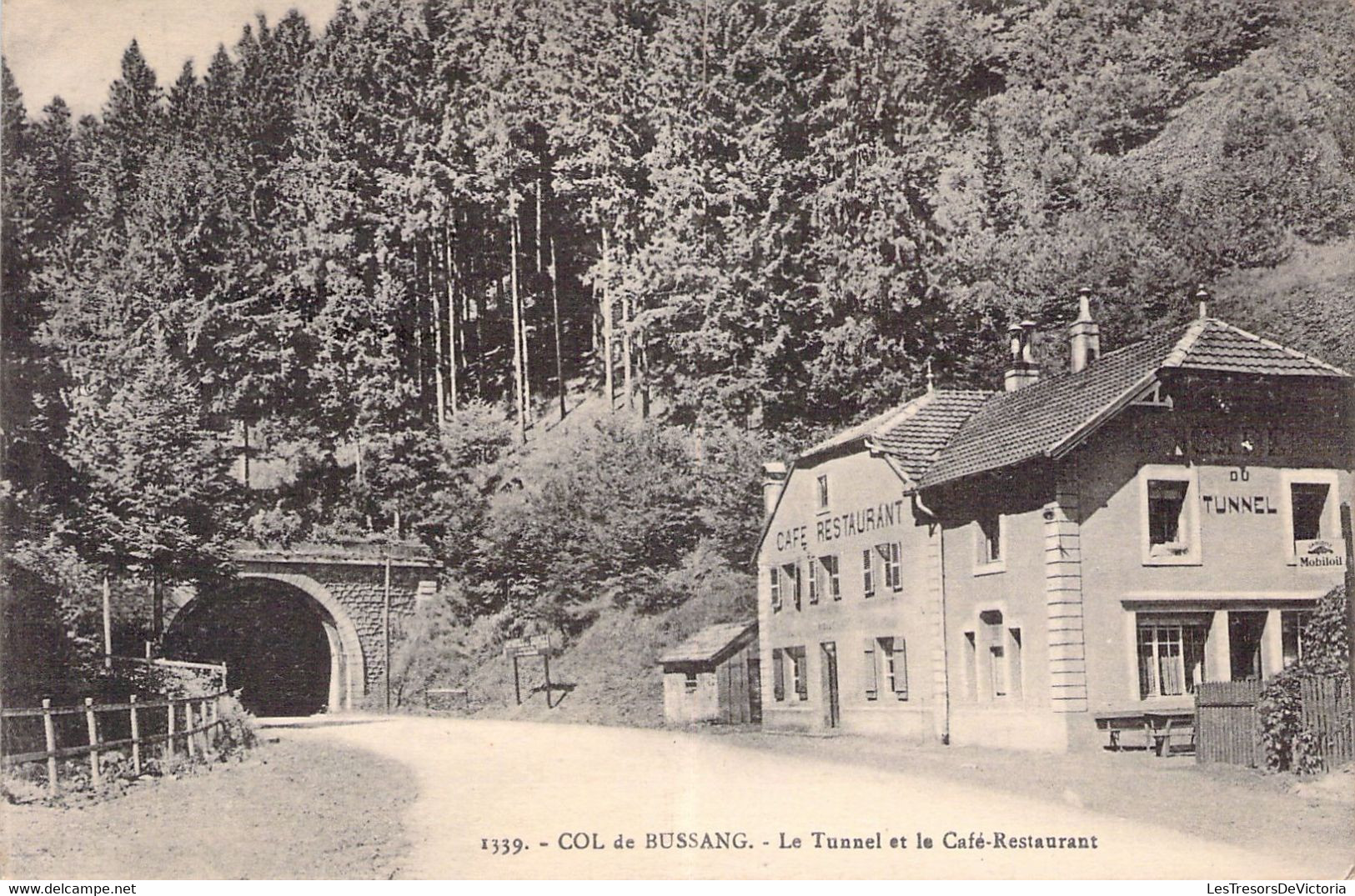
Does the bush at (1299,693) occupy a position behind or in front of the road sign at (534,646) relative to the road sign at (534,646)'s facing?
in front

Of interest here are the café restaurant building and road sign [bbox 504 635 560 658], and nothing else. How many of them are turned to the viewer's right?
0

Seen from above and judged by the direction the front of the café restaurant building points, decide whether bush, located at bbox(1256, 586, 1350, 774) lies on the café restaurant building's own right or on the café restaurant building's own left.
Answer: on the café restaurant building's own left

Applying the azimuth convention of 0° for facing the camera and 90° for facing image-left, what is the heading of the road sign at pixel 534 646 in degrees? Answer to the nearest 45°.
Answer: approximately 0°
